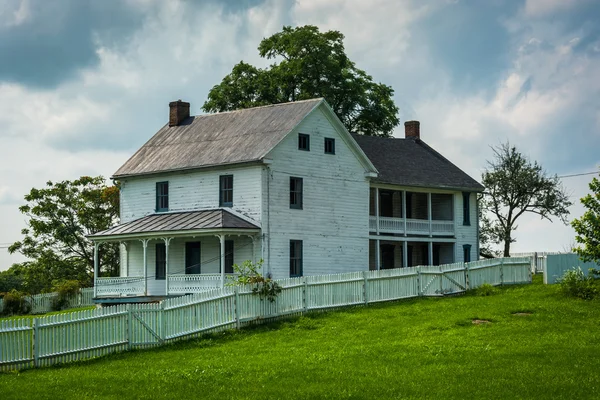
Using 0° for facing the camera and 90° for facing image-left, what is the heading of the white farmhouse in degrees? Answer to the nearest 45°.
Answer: approximately 45°

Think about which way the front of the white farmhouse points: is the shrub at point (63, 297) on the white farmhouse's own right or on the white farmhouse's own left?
on the white farmhouse's own right

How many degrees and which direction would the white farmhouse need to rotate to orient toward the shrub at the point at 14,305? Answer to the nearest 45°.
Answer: approximately 90° to its right

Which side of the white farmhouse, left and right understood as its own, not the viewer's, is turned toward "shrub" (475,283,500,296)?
left

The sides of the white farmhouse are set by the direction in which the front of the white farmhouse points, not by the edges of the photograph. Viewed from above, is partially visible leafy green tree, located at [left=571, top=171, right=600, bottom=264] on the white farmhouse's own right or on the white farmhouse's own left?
on the white farmhouse's own left

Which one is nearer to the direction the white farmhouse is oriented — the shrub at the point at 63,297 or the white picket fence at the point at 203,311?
the white picket fence

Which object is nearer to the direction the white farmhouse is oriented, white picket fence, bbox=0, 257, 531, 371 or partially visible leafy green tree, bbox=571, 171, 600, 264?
the white picket fence

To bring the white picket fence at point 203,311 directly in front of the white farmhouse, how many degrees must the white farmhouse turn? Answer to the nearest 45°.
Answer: approximately 45° to its left

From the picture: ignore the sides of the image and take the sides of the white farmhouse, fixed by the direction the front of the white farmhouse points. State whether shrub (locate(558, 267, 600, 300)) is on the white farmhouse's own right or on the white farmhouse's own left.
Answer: on the white farmhouse's own left
